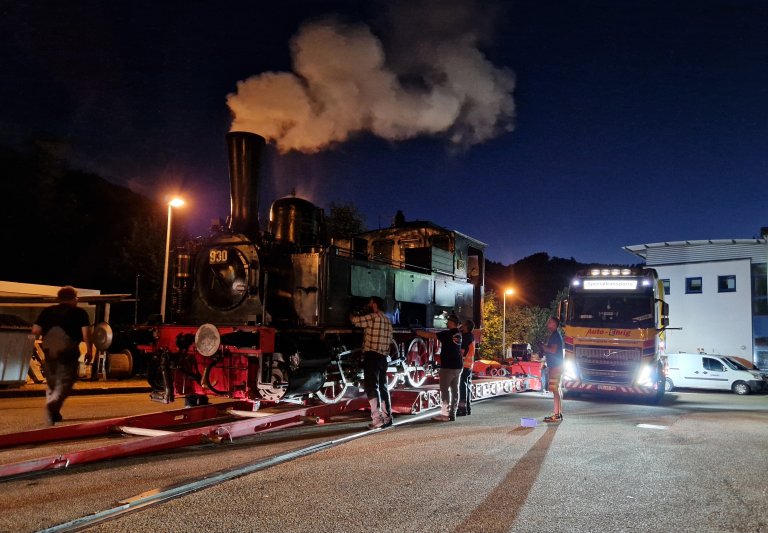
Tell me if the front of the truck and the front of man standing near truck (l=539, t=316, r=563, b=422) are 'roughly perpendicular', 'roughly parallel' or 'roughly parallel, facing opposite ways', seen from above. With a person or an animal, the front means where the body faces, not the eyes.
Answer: roughly perpendicular

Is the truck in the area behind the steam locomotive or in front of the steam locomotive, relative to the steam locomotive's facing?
behind

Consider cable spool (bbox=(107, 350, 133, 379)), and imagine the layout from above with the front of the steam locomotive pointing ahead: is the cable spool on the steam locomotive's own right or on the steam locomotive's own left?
on the steam locomotive's own right

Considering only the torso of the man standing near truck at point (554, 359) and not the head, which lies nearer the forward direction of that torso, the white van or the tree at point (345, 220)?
the tree

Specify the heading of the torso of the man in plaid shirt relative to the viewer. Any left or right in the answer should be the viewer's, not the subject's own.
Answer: facing away from the viewer and to the left of the viewer

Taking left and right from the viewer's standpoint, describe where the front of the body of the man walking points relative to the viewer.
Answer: facing away from the viewer

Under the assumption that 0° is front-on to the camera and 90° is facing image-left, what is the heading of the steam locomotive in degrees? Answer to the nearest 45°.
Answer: approximately 45°

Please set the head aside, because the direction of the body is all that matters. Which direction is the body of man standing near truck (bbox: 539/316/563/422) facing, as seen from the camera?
to the viewer's left

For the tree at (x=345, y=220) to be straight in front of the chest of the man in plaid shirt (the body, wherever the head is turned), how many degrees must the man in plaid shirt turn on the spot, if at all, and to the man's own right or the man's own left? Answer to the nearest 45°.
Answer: approximately 45° to the man's own right

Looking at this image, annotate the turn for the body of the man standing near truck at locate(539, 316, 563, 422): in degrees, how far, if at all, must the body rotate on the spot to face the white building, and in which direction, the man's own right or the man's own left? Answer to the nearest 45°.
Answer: approximately 90° to the man's own right
